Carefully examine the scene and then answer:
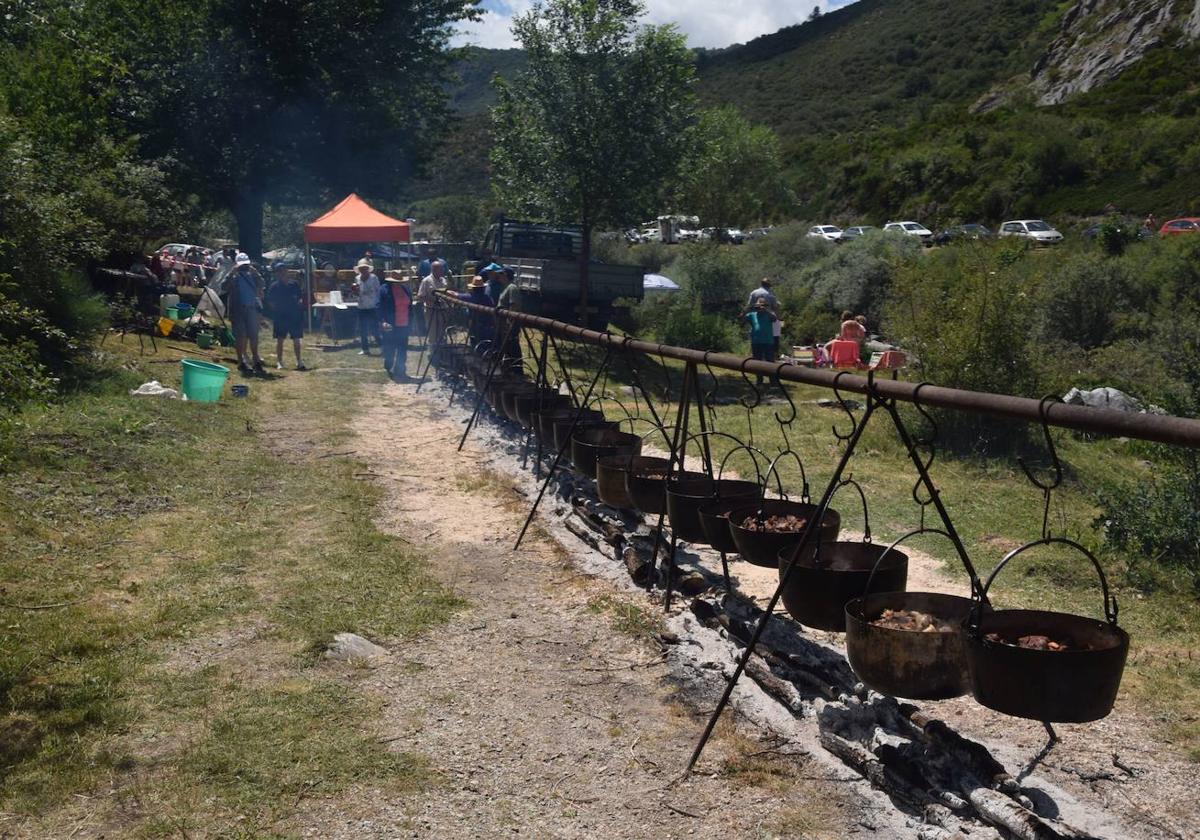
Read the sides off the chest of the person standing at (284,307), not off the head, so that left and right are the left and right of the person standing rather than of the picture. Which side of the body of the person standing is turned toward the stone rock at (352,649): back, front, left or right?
front

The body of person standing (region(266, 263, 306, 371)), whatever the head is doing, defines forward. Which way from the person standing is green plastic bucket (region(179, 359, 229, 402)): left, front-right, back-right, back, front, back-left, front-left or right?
front

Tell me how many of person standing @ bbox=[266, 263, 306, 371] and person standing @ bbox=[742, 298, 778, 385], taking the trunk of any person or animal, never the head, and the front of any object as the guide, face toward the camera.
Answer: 2

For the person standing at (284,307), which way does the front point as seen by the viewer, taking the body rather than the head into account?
toward the camera

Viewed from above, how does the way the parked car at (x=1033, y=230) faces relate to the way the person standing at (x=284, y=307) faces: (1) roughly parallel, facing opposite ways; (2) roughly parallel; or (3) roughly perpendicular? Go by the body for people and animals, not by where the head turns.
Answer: roughly parallel

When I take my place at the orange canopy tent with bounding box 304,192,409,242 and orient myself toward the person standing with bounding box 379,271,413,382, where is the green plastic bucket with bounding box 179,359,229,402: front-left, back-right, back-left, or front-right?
front-right

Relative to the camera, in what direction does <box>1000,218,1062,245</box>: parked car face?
facing the viewer and to the right of the viewer
